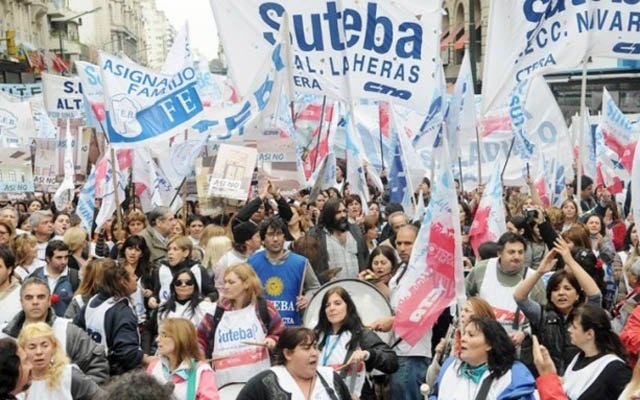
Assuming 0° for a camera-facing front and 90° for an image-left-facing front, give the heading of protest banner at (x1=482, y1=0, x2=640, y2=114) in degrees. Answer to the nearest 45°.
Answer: approximately 0°

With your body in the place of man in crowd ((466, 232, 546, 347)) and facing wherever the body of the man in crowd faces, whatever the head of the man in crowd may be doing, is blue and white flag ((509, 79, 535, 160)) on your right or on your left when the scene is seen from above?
on your left

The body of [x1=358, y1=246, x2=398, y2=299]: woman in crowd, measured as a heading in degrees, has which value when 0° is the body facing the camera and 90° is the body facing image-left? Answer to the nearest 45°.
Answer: approximately 45°

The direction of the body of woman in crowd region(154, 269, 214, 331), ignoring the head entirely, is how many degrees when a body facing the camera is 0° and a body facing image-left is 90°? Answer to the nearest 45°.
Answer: approximately 0°
